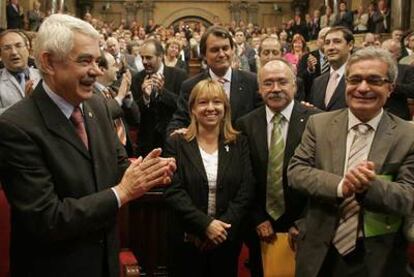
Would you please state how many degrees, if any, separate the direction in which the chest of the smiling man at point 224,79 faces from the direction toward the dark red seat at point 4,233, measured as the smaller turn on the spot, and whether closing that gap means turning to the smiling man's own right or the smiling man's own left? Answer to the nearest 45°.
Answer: approximately 45° to the smiling man's own right

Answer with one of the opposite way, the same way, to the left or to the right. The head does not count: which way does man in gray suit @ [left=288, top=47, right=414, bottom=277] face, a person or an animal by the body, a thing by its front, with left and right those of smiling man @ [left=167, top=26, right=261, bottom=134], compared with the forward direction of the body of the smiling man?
the same way

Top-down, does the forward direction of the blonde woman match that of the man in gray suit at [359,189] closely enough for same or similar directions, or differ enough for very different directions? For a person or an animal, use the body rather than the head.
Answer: same or similar directions

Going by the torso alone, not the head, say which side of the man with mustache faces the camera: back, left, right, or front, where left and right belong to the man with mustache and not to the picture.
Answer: front

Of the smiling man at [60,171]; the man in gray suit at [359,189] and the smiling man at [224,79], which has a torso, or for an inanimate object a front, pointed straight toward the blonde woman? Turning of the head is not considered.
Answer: the smiling man at [224,79]

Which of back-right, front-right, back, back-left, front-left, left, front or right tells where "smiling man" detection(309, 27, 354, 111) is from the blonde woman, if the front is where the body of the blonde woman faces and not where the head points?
back-left

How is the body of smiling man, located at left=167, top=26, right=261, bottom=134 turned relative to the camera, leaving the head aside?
toward the camera

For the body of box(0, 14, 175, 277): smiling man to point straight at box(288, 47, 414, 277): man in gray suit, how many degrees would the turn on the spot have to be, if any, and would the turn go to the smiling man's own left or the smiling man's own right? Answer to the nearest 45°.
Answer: approximately 45° to the smiling man's own left

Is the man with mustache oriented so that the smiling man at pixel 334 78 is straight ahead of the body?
no

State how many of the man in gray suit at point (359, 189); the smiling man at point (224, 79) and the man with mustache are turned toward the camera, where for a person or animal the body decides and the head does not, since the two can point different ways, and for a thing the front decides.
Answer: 3

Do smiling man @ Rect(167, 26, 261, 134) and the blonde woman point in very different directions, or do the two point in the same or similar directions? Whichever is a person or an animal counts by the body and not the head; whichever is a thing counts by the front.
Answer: same or similar directions

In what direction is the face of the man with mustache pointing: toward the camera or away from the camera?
toward the camera

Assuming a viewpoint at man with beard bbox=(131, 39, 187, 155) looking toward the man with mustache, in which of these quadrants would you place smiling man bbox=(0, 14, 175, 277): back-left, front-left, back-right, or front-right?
front-right

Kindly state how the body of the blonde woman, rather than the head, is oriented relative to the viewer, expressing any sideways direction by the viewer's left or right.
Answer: facing the viewer

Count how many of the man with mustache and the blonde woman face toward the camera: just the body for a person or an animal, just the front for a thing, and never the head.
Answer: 2

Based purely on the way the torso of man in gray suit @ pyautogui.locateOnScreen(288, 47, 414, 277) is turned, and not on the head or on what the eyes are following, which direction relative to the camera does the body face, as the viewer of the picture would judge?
toward the camera

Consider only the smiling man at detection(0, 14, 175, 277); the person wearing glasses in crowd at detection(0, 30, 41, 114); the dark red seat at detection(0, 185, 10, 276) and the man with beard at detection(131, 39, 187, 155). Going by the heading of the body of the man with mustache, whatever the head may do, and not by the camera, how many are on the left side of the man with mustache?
0

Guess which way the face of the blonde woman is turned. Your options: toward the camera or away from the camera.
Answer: toward the camera

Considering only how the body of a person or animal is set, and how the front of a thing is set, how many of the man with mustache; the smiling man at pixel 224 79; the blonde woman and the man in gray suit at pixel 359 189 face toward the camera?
4

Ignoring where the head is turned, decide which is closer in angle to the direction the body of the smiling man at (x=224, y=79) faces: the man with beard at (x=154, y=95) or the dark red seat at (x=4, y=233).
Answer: the dark red seat

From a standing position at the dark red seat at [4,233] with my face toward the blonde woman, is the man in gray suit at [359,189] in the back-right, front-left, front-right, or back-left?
front-right
